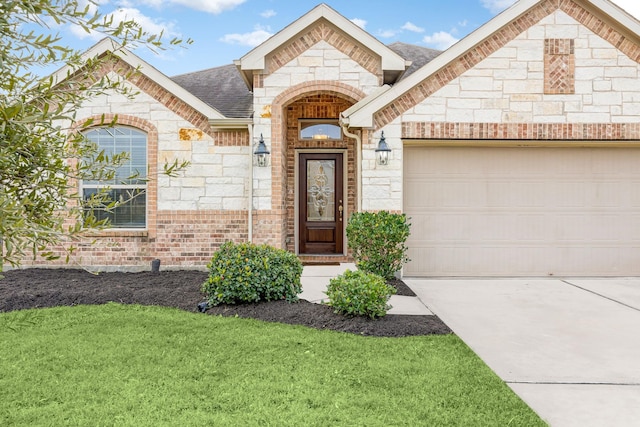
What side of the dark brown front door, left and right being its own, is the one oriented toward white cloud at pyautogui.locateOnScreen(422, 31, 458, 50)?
back

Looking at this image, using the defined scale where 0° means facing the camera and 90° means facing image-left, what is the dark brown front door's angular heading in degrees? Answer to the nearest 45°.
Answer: approximately 0°

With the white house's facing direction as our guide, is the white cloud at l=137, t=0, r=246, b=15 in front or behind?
behind

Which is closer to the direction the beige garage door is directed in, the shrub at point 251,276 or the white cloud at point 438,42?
the shrub

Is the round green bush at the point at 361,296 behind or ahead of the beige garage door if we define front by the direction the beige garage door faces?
ahead

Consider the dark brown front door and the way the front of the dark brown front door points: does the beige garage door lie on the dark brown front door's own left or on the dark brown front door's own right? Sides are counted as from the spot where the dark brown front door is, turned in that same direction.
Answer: on the dark brown front door's own left

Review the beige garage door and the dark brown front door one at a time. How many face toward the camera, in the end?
2

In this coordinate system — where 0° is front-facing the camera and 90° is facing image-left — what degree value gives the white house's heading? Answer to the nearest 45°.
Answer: approximately 0°

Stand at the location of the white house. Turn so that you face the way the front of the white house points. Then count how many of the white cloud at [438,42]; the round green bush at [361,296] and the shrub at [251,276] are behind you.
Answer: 1
